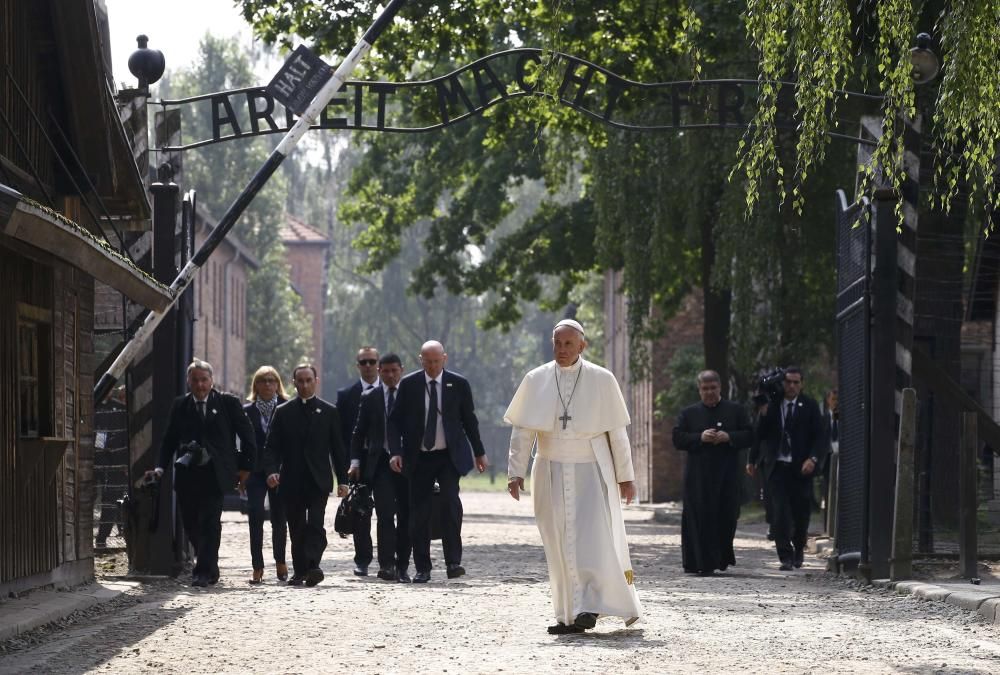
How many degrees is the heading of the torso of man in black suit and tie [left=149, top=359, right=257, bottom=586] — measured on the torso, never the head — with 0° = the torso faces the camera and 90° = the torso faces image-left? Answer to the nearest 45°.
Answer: approximately 0°

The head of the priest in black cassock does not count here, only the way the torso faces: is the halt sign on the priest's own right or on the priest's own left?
on the priest's own right

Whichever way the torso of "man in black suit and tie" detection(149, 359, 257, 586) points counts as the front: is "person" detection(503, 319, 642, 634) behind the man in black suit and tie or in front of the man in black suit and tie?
in front

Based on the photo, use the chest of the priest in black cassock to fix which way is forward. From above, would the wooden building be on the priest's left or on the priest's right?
on the priest's right

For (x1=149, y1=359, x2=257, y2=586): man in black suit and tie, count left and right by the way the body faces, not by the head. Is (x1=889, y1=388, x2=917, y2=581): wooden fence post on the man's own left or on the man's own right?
on the man's own left

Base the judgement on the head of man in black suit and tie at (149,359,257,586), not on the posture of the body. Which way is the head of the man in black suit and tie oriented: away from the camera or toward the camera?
toward the camera

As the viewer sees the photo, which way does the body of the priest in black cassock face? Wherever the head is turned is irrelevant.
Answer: toward the camera

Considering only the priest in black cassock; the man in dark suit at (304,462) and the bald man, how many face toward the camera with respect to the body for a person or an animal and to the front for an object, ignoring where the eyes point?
3

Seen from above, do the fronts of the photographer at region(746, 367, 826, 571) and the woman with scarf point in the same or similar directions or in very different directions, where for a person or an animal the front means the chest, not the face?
same or similar directions

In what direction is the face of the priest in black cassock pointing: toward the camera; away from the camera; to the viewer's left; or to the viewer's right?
toward the camera

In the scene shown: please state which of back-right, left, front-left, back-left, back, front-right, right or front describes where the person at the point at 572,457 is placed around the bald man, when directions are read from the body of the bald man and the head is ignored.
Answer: front

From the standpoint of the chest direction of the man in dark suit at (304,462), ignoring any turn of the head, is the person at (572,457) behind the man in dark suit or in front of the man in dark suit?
in front

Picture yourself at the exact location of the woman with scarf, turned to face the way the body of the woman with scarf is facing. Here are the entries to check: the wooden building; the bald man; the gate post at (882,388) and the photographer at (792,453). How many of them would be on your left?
3

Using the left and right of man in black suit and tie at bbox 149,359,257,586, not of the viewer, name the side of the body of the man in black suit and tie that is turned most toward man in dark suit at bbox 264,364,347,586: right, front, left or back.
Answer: left

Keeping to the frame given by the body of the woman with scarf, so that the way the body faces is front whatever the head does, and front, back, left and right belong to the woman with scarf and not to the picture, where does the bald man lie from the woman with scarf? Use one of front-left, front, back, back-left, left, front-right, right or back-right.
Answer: left

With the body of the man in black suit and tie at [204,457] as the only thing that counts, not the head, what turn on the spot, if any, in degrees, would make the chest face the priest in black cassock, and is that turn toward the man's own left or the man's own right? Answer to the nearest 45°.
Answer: approximately 90° to the man's own left

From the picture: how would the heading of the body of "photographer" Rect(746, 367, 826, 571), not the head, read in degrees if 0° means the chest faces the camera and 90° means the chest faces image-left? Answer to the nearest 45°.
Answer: approximately 0°
